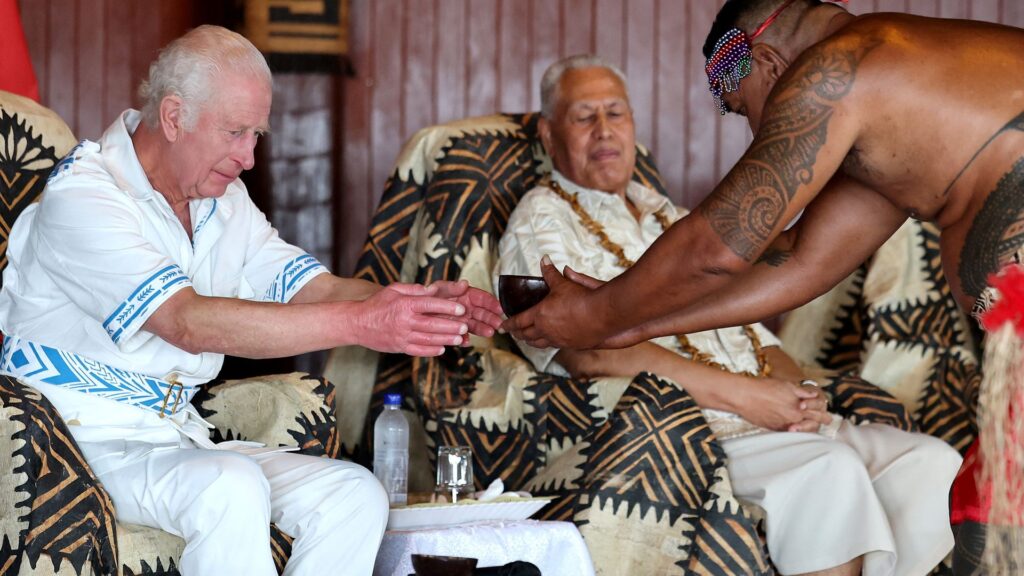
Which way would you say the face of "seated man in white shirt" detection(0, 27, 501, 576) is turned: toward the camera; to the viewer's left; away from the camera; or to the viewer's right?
to the viewer's right

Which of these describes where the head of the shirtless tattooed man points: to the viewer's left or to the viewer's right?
to the viewer's left

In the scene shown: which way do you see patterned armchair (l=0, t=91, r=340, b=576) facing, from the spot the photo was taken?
facing the viewer and to the right of the viewer

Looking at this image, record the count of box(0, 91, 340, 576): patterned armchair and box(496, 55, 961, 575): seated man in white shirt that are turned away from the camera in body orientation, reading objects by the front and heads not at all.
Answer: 0

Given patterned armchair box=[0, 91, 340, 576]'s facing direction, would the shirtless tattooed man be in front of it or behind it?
in front

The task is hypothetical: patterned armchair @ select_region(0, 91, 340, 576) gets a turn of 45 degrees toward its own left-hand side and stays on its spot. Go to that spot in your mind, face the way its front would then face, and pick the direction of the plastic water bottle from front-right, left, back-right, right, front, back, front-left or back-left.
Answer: front-left

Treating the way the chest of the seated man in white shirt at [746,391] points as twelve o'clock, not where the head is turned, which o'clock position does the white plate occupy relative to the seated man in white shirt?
The white plate is roughly at 3 o'clock from the seated man in white shirt.

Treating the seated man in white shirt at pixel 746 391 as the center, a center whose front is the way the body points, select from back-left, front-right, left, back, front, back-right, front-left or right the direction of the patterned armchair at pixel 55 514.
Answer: right
